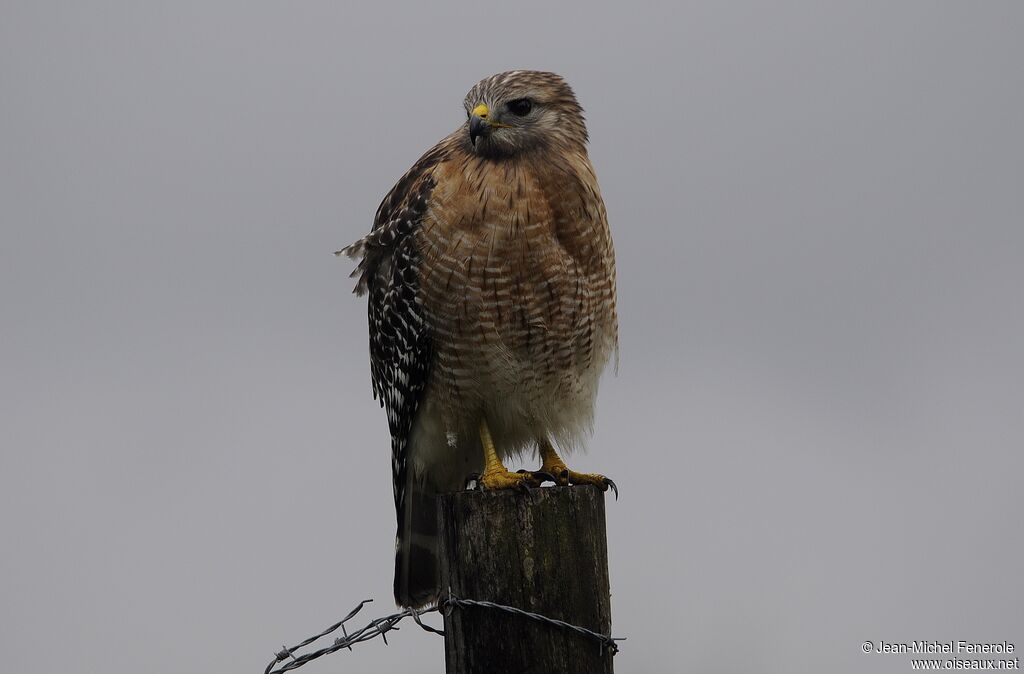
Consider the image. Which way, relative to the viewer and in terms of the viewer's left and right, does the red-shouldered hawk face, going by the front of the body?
facing the viewer and to the right of the viewer
